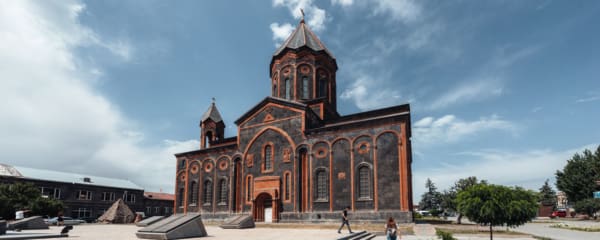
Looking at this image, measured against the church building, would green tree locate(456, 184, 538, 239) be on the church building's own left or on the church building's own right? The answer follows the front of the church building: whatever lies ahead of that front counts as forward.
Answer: on the church building's own left

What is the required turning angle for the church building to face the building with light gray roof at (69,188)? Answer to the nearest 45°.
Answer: approximately 90° to its right

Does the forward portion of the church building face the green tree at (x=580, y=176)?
no

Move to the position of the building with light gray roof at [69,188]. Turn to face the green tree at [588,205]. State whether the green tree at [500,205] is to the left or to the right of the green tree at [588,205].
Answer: right

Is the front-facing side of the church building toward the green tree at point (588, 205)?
no

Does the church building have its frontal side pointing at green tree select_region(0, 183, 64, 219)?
no

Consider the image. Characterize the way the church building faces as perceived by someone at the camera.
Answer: facing the viewer and to the left of the viewer
